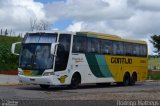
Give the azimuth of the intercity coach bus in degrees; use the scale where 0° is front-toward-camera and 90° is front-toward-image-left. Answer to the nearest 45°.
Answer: approximately 45°
